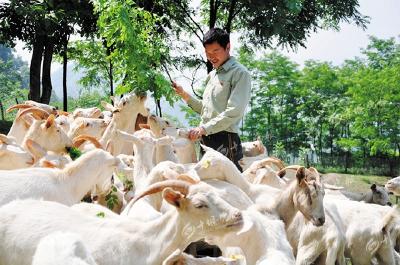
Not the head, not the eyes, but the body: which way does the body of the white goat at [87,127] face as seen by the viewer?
to the viewer's right

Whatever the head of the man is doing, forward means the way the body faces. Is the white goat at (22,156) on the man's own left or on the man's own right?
on the man's own right

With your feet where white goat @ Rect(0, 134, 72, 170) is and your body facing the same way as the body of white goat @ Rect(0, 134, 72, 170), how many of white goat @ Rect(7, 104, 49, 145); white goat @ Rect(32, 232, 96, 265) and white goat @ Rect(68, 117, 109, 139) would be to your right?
1

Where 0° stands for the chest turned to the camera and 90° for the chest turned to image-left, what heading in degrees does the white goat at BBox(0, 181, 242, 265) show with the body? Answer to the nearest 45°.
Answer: approximately 270°

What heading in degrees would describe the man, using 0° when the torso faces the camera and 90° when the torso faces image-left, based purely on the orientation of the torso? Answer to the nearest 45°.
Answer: approximately 45°

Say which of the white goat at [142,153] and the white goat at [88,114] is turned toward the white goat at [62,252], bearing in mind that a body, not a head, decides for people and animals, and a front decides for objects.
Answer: the white goat at [142,153]

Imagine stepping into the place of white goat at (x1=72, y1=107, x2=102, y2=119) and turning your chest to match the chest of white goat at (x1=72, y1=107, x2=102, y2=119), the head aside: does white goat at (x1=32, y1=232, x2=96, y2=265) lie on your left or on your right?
on your right
